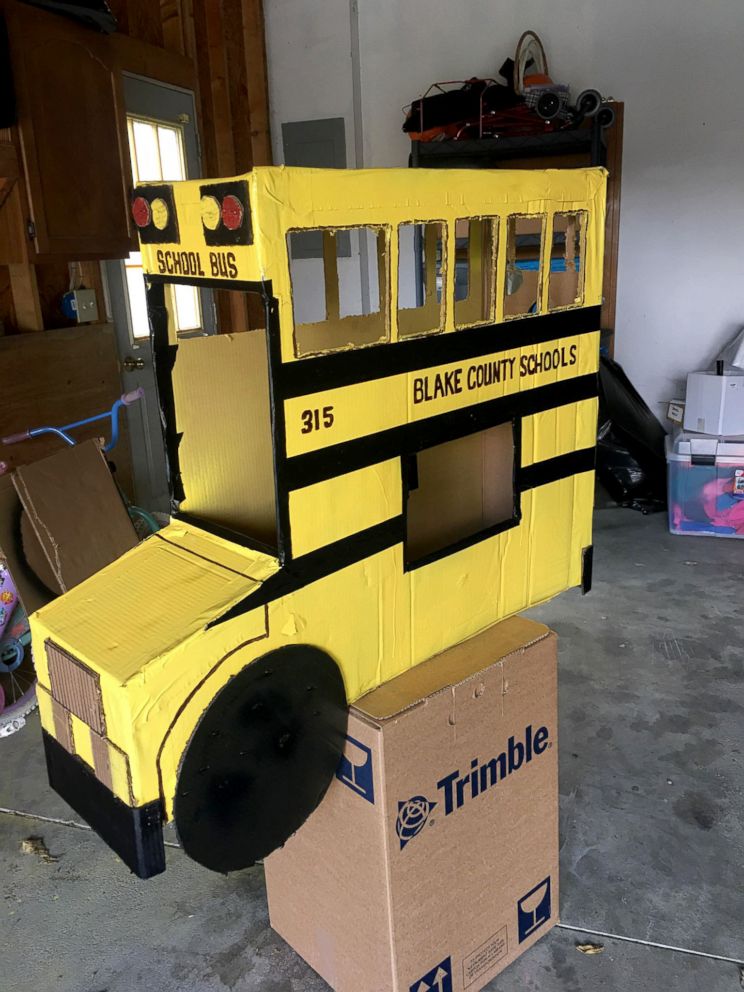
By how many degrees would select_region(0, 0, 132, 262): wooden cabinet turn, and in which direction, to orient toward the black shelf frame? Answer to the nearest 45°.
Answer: approximately 45° to its left

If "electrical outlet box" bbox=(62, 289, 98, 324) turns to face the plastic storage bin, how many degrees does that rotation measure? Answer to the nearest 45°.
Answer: approximately 45° to its left

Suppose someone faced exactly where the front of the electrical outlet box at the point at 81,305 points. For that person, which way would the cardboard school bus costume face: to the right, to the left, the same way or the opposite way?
to the right

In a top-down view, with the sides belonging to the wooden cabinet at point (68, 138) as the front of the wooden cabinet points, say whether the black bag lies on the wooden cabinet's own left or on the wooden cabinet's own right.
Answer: on the wooden cabinet's own left

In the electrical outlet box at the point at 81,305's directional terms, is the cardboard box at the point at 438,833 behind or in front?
in front

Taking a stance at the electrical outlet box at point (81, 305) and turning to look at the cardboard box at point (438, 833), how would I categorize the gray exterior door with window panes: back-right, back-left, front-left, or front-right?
back-left

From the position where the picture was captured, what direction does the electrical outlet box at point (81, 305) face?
facing the viewer and to the right of the viewer

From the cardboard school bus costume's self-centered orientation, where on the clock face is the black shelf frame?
The black shelf frame is roughly at 5 o'clock from the cardboard school bus costume.

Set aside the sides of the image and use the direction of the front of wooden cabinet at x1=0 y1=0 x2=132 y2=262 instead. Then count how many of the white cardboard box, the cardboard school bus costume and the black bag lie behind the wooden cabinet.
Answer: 0

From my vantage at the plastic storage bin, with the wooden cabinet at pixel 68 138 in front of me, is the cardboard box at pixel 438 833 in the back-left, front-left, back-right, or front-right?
front-left

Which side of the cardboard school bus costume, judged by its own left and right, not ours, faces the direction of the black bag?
back

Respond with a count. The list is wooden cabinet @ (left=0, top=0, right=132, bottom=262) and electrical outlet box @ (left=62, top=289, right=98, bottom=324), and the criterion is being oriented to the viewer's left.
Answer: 0

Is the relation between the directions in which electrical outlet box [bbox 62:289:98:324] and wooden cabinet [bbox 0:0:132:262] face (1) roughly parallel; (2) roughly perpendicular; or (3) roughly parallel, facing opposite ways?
roughly parallel

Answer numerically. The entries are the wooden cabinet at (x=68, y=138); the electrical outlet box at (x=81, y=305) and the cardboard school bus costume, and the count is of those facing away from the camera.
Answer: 0
